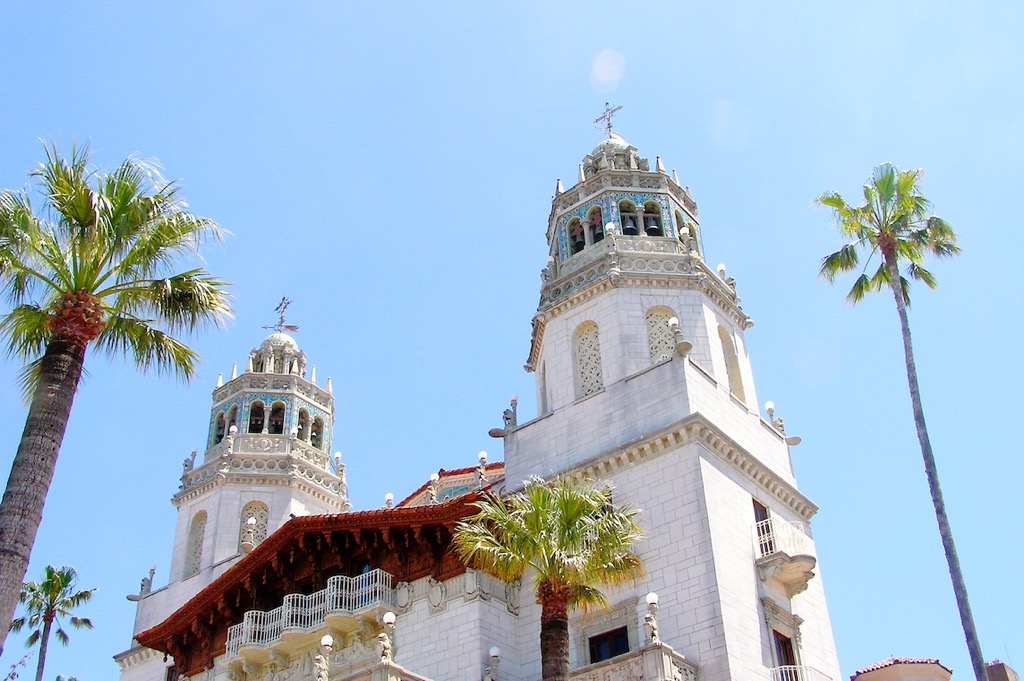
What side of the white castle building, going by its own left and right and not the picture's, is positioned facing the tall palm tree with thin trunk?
left

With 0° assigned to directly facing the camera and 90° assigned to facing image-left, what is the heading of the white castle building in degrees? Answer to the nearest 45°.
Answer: approximately 45°
